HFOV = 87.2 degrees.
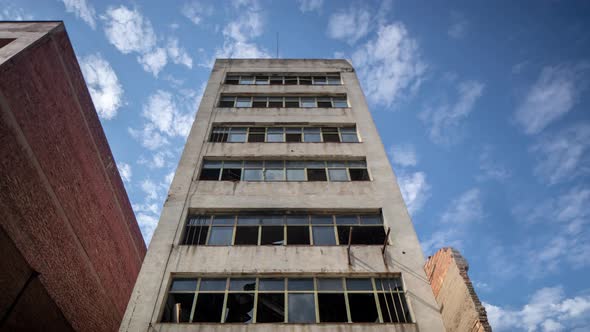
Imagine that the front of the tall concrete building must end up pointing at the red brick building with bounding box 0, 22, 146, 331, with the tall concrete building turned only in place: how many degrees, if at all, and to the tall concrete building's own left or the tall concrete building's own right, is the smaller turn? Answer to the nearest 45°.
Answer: approximately 90° to the tall concrete building's own right

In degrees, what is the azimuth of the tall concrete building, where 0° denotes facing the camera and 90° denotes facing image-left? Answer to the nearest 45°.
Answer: approximately 0°
